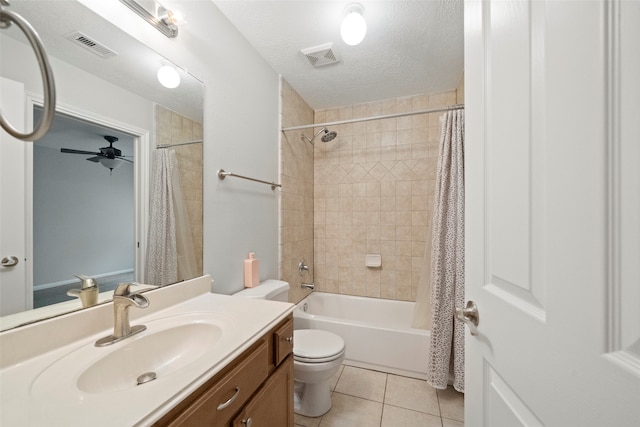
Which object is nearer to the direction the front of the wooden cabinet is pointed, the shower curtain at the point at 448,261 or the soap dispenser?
the shower curtain

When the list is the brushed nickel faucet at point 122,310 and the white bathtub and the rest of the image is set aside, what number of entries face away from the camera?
0

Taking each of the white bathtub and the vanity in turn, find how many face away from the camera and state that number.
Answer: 0

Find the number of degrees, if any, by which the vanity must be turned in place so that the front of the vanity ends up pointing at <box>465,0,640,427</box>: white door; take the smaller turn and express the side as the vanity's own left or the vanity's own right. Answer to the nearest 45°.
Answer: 0° — it already faces it

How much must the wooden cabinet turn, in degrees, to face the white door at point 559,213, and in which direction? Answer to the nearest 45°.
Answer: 0° — it already faces it

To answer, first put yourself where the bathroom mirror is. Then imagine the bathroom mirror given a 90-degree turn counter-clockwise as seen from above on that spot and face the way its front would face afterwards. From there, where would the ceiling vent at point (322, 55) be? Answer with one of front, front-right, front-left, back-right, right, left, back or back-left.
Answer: front-right

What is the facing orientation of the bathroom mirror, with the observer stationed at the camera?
facing the viewer and to the right of the viewer

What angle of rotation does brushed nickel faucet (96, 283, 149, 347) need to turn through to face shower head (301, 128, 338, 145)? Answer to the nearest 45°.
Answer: approximately 90° to its left

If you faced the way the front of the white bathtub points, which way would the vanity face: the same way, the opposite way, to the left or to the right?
to the left

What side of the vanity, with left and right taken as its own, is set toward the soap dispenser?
left
